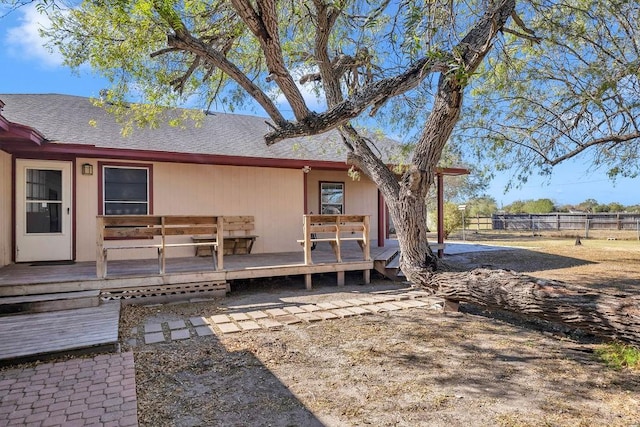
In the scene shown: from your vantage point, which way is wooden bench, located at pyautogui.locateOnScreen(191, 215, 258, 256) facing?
toward the camera

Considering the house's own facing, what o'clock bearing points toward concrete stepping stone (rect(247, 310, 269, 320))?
The concrete stepping stone is roughly at 11 o'clock from the house.

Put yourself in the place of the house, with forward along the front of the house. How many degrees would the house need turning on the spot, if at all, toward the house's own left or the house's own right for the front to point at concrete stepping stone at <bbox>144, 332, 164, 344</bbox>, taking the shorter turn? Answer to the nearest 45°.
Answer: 0° — it already faces it

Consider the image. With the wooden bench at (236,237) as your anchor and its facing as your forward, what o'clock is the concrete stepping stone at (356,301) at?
The concrete stepping stone is roughly at 11 o'clock from the wooden bench.

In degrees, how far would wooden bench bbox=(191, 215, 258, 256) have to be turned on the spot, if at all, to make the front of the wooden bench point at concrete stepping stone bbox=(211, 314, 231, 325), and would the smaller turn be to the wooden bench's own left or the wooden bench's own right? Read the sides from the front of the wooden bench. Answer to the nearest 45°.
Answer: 0° — it already faces it

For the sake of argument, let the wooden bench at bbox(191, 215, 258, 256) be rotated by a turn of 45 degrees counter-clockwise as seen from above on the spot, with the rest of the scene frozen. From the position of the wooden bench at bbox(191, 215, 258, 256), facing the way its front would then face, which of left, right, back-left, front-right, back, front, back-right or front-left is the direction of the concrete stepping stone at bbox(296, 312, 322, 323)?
front-right

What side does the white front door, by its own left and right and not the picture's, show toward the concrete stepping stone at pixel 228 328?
front

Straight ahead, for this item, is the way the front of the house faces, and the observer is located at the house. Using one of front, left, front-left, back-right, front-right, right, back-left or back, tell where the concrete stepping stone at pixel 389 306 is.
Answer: front-left

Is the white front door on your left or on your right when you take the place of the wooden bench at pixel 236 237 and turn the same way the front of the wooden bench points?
on your right

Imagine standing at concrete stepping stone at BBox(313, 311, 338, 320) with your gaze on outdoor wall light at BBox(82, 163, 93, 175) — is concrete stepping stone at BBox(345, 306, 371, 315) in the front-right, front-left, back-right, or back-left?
back-right

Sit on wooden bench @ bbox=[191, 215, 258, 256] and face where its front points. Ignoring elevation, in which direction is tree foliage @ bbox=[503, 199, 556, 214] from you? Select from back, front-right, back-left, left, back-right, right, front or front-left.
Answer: back-left

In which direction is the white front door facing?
toward the camera

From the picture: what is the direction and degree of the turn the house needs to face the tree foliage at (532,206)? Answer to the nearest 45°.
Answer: approximately 135° to its left

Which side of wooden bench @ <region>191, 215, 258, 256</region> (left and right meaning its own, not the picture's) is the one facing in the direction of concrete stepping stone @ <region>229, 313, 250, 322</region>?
front

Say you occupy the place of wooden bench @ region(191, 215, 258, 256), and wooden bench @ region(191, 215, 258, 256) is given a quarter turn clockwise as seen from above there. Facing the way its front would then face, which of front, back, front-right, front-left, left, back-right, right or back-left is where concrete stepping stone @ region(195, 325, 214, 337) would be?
left

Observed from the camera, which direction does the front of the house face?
facing the viewer

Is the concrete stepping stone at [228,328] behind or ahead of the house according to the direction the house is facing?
ahead

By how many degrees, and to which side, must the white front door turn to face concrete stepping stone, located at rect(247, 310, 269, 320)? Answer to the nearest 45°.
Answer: approximately 45° to its left

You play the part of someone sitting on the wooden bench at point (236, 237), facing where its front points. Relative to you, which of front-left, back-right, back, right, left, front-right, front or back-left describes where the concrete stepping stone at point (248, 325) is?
front

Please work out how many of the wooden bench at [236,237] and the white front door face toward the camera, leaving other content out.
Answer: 2

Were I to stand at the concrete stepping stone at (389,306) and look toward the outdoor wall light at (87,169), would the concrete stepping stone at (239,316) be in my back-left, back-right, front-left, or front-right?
front-left
